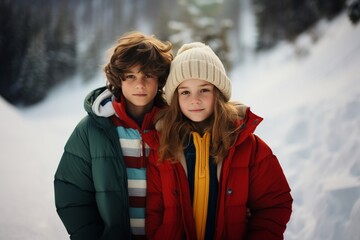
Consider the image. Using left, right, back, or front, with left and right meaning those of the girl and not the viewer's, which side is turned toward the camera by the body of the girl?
front

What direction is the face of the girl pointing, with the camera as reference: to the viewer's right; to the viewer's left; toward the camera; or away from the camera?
toward the camera
